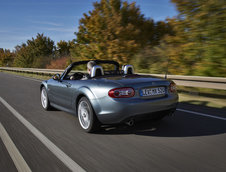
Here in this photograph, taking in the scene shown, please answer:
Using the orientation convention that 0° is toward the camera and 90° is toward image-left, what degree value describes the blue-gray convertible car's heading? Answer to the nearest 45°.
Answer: approximately 135°

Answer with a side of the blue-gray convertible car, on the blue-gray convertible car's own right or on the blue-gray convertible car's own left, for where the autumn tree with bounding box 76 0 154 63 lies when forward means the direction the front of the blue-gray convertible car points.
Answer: on the blue-gray convertible car's own right

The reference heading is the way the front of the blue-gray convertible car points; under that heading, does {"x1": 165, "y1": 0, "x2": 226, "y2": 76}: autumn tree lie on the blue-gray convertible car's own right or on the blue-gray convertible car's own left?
on the blue-gray convertible car's own right
